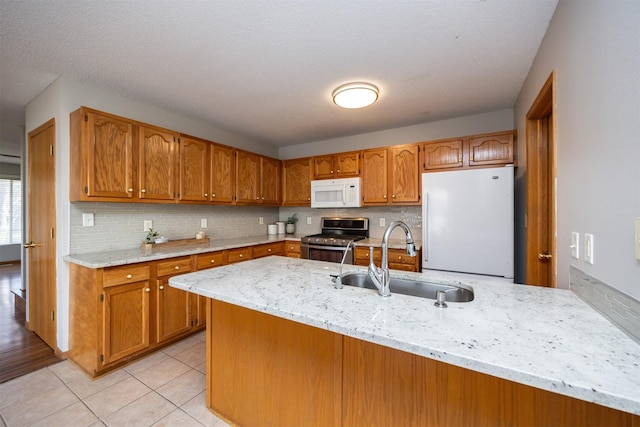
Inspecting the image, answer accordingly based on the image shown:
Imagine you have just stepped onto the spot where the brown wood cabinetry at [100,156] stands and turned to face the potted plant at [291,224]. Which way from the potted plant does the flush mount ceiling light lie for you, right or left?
right

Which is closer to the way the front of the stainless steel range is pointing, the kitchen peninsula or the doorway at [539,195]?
the kitchen peninsula

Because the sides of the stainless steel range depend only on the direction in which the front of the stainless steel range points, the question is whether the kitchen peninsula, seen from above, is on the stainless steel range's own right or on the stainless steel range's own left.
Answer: on the stainless steel range's own left

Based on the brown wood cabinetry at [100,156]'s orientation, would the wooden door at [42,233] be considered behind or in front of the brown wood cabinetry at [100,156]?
behind

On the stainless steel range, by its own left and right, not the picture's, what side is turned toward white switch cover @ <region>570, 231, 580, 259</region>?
left

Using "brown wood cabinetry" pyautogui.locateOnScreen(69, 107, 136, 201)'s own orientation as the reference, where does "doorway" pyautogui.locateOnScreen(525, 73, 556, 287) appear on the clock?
The doorway is roughly at 12 o'clock from the brown wood cabinetry.

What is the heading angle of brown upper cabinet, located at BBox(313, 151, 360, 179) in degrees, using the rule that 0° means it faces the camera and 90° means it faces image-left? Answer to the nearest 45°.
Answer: approximately 45°

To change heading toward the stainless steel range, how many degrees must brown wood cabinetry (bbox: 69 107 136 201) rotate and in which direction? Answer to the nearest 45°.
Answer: approximately 45° to its left
